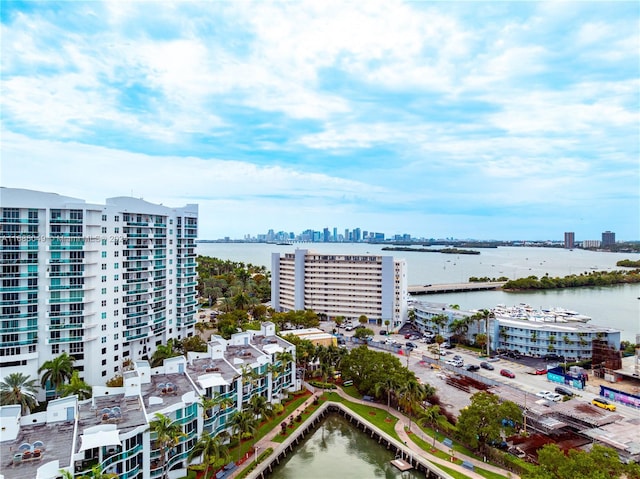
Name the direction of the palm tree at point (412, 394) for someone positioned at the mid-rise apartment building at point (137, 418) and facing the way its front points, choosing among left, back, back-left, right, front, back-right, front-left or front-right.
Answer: front-left

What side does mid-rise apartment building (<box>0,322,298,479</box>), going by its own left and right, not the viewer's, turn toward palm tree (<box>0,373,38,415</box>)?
back

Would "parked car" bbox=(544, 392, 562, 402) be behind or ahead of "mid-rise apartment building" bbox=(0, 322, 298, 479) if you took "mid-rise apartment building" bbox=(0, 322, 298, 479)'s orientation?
ahead

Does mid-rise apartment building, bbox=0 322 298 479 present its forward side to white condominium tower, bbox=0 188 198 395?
no

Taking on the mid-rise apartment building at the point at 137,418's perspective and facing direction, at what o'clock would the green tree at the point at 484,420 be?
The green tree is roughly at 11 o'clock from the mid-rise apartment building.

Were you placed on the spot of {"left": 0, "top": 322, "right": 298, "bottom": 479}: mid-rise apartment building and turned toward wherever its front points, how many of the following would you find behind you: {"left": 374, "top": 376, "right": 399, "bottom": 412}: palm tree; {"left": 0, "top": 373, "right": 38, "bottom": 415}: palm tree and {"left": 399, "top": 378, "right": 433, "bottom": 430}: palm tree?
1

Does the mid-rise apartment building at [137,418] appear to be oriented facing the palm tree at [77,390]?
no

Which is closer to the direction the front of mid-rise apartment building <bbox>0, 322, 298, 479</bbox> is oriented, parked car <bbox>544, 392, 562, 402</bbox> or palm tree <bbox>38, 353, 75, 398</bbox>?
the parked car

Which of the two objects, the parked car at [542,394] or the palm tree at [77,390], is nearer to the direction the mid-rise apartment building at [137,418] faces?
the parked car

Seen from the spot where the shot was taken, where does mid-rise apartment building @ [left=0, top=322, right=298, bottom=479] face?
facing the viewer and to the right of the viewer

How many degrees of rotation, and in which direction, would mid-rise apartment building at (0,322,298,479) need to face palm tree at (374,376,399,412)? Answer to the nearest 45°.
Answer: approximately 45° to its left

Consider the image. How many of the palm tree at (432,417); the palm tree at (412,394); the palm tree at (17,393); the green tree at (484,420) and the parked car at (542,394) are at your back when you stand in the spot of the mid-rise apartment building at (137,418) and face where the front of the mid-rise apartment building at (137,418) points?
1

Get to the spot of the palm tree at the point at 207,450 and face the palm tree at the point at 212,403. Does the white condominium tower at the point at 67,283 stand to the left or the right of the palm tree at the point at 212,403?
left

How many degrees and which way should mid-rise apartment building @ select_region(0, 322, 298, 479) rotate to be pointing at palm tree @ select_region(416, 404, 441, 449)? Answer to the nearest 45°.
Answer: approximately 45° to its left

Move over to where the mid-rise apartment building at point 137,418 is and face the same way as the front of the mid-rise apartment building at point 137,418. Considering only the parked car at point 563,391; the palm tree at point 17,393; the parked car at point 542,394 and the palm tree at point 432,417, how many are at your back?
1

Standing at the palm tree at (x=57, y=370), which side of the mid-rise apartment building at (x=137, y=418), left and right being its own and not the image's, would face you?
back
